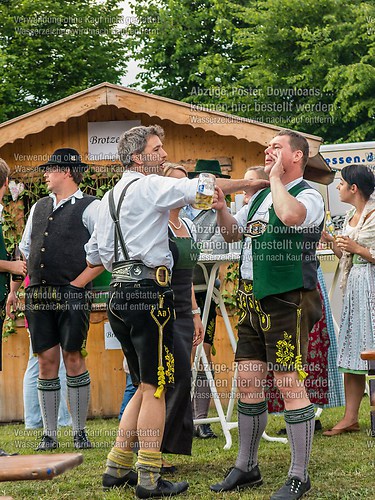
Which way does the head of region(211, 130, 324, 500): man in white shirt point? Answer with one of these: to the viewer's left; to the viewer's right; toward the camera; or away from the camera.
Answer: to the viewer's left

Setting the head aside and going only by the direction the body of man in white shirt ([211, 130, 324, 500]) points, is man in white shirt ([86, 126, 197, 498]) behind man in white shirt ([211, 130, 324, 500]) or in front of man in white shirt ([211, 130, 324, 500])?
in front

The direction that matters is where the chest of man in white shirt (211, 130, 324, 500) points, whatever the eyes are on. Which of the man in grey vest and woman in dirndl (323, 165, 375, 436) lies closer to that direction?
the man in grey vest

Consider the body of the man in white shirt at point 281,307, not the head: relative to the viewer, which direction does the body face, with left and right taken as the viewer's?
facing the viewer and to the left of the viewer

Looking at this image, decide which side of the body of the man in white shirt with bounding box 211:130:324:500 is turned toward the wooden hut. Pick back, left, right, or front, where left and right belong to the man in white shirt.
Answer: right

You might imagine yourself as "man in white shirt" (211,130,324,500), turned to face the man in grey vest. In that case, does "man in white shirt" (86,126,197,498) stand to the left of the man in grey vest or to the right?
left

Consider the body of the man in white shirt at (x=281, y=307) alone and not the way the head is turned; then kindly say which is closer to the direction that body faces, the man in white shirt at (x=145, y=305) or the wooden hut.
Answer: the man in white shirt

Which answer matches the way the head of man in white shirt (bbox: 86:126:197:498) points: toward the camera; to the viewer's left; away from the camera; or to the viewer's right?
to the viewer's right

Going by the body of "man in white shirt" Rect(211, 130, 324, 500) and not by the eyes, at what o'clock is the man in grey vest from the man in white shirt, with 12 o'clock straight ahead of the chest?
The man in grey vest is roughly at 3 o'clock from the man in white shirt.

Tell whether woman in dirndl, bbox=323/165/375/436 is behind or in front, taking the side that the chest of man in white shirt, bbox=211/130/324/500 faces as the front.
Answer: behind

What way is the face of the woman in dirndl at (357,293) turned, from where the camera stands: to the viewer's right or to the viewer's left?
to the viewer's left
